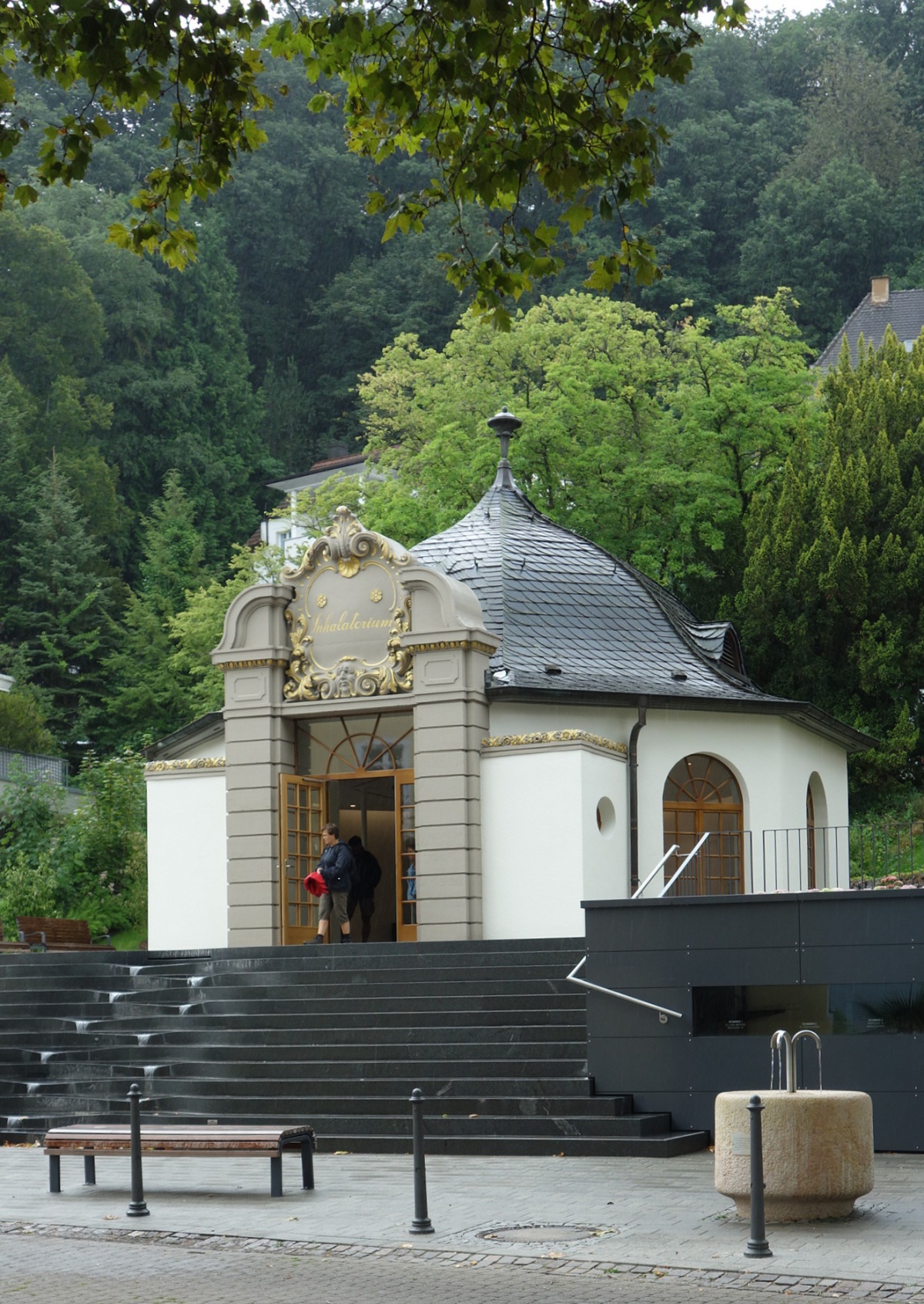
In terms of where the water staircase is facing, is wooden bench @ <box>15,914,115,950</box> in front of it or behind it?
behind

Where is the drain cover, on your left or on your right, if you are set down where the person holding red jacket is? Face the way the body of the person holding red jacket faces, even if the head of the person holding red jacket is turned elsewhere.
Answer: on your left

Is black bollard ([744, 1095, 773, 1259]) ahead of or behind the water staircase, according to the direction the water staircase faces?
ahead

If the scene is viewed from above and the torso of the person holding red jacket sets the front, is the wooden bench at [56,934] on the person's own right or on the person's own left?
on the person's own right

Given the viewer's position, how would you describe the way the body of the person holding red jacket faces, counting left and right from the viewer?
facing the viewer and to the left of the viewer

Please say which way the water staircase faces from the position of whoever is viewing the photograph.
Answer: facing the viewer

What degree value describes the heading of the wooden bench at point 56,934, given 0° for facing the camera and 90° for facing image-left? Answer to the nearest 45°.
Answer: approximately 315°

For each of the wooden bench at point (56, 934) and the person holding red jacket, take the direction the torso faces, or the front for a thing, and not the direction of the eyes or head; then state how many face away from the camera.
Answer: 0

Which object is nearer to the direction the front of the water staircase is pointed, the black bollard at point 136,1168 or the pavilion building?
the black bollard

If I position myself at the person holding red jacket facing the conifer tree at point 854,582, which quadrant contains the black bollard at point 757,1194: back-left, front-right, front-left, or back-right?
back-right

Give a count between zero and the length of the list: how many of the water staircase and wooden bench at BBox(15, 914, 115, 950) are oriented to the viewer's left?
0
